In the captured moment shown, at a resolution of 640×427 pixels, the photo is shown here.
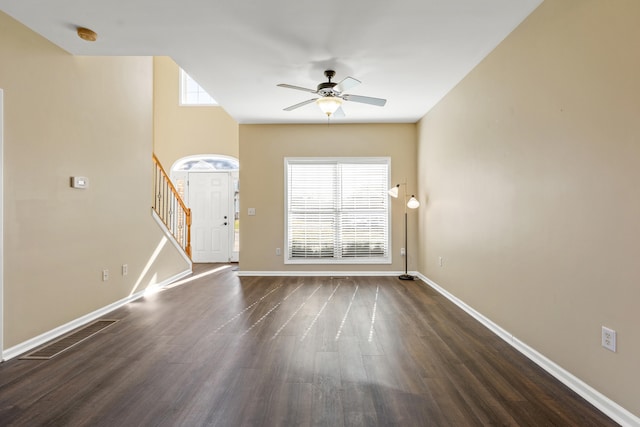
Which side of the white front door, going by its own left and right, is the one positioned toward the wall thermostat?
front

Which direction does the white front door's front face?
toward the camera

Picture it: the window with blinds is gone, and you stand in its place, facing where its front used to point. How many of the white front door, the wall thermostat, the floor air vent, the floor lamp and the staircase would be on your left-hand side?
1

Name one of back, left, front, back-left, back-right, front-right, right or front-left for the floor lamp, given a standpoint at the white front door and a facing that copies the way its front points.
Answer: front-left

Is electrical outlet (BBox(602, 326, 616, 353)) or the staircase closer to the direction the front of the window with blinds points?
the electrical outlet

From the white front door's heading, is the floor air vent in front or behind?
in front

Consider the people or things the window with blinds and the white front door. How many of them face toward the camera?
2

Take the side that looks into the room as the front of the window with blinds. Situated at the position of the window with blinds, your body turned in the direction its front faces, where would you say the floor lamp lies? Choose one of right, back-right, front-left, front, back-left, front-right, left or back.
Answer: left

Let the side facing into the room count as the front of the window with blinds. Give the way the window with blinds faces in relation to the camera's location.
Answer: facing the viewer

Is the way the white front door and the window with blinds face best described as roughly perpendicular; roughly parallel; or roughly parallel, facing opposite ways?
roughly parallel

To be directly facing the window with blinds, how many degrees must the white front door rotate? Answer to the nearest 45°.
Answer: approximately 45° to its left

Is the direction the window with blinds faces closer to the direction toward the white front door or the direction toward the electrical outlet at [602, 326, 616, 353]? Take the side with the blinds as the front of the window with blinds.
the electrical outlet
